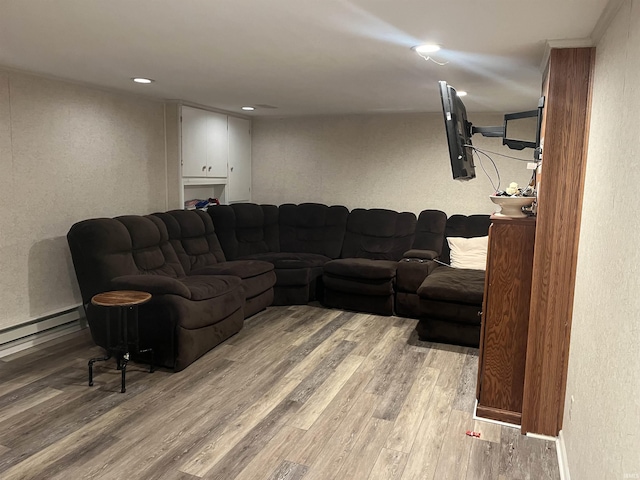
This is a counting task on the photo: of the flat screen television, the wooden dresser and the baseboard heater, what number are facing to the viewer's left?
2

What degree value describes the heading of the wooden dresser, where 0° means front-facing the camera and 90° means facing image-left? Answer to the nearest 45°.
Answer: approximately 90°

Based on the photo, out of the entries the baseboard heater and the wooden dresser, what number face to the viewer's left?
1

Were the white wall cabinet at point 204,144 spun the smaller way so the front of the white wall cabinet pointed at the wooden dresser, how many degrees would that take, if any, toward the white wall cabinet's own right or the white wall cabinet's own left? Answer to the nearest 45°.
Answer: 0° — it already faces it

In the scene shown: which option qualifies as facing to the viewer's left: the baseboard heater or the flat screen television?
the flat screen television

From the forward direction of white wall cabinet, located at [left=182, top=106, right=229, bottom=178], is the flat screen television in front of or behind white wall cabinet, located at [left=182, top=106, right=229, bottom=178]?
in front

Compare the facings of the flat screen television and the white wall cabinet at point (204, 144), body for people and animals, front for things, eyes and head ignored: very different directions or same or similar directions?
very different directions

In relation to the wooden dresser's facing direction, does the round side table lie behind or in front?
in front

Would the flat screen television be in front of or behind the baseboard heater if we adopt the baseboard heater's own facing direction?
in front

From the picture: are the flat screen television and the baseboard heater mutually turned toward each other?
yes

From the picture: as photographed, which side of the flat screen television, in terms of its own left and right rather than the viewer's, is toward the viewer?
left

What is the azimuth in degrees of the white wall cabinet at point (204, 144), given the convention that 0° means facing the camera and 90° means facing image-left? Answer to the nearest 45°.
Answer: approximately 315°

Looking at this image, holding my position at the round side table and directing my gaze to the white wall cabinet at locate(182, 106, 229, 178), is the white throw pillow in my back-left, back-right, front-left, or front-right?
front-right

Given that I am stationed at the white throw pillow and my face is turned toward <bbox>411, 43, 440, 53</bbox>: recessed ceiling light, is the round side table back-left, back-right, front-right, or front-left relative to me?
front-right
